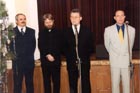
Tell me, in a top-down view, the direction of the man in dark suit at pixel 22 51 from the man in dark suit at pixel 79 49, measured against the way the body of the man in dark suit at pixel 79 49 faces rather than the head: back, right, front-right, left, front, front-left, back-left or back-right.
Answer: right

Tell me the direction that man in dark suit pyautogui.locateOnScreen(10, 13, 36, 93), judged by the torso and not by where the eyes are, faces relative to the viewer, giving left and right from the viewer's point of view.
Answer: facing the viewer

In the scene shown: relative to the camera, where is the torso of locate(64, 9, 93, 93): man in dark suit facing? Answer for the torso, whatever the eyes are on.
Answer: toward the camera

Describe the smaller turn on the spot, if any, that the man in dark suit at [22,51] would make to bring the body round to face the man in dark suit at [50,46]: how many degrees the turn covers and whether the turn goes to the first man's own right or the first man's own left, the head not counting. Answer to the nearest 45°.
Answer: approximately 90° to the first man's own left

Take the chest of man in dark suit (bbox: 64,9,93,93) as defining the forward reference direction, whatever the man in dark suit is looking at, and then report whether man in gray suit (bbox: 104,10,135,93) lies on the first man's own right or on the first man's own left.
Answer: on the first man's own left

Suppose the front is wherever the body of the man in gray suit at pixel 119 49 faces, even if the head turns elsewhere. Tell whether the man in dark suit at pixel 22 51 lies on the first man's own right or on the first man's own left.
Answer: on the first man's own right

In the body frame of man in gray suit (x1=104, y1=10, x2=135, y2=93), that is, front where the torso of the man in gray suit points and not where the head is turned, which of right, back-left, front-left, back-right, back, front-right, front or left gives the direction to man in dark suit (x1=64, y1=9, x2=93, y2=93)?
right

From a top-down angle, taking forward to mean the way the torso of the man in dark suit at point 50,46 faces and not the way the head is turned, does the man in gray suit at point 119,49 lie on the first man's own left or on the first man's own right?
on the first man's own left

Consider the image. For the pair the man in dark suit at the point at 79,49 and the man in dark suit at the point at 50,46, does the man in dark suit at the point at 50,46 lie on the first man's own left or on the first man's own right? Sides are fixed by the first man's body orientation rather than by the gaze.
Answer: on the first man's own right

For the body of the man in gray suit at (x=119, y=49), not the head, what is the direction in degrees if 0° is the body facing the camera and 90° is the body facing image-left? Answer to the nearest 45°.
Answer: approximately 0°
